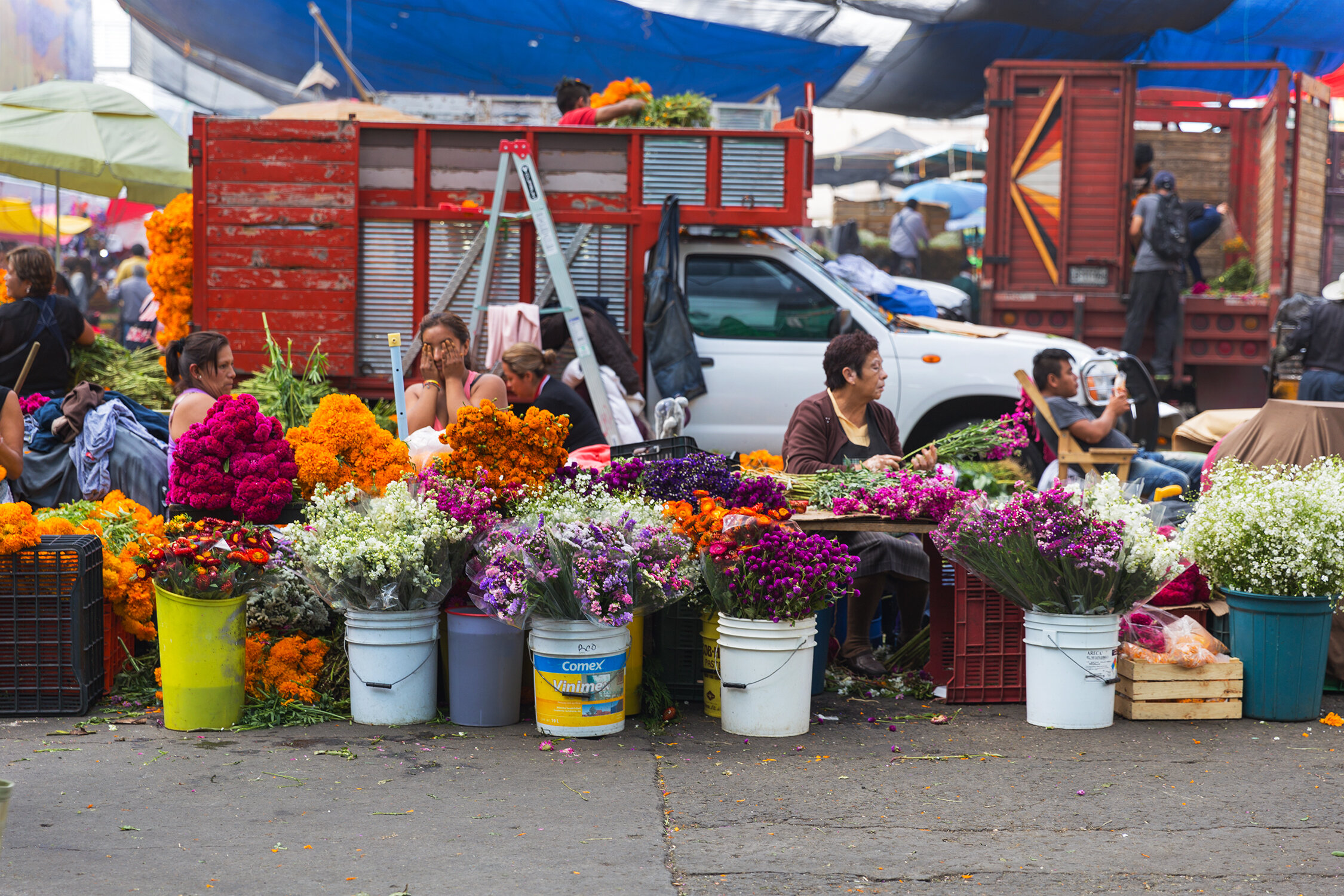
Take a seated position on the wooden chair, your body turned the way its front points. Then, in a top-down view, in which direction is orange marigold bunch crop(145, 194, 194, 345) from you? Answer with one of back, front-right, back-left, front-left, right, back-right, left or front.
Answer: back

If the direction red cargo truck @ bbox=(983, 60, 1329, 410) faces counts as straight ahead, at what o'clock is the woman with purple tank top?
The woman with purple tank top is roughly at 7 o'clock from the red cargo truck.

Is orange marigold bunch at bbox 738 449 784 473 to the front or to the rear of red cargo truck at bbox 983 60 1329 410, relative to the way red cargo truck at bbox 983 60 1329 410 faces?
to the rear

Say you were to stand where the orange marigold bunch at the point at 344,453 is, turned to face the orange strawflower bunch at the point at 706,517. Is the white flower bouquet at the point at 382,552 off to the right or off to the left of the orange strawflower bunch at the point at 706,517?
right

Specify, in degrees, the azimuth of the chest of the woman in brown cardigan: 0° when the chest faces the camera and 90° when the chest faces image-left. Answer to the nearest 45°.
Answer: approximately 315°

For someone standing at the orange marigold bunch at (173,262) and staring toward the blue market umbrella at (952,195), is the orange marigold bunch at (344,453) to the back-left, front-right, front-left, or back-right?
back-right

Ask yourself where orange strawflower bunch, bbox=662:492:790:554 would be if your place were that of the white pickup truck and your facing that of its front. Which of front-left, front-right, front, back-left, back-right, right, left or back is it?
right

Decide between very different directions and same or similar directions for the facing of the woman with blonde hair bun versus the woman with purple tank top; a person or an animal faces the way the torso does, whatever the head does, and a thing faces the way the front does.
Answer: very different directions

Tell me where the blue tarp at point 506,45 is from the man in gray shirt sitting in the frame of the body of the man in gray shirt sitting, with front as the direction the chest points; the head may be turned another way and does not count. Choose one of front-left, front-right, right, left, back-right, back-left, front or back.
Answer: back-left

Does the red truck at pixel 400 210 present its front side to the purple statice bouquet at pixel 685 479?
no

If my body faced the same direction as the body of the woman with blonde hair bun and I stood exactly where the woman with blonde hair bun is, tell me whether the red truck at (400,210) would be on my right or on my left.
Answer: on my right

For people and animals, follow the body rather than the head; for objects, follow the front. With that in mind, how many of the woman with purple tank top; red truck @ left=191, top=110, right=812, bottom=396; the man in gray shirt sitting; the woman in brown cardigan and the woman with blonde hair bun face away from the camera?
0

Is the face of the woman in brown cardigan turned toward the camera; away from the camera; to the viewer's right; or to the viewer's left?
to the viewer's right

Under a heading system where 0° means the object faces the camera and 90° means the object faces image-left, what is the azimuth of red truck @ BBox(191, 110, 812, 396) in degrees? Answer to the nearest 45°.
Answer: approximately 270°

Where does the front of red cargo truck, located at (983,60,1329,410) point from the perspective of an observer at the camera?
facing away from the viewer

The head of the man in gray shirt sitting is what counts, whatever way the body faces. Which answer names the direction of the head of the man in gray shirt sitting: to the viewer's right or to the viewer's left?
to the viewer's right

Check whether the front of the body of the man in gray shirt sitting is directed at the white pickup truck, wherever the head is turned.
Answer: no

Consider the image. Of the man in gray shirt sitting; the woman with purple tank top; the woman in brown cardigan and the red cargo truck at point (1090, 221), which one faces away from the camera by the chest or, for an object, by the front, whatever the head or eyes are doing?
the red cargo truck

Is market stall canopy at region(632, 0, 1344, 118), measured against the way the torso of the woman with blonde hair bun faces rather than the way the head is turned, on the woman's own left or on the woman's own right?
on the woman's own right

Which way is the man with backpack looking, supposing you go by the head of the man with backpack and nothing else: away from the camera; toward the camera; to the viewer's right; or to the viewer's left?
away from the camera
